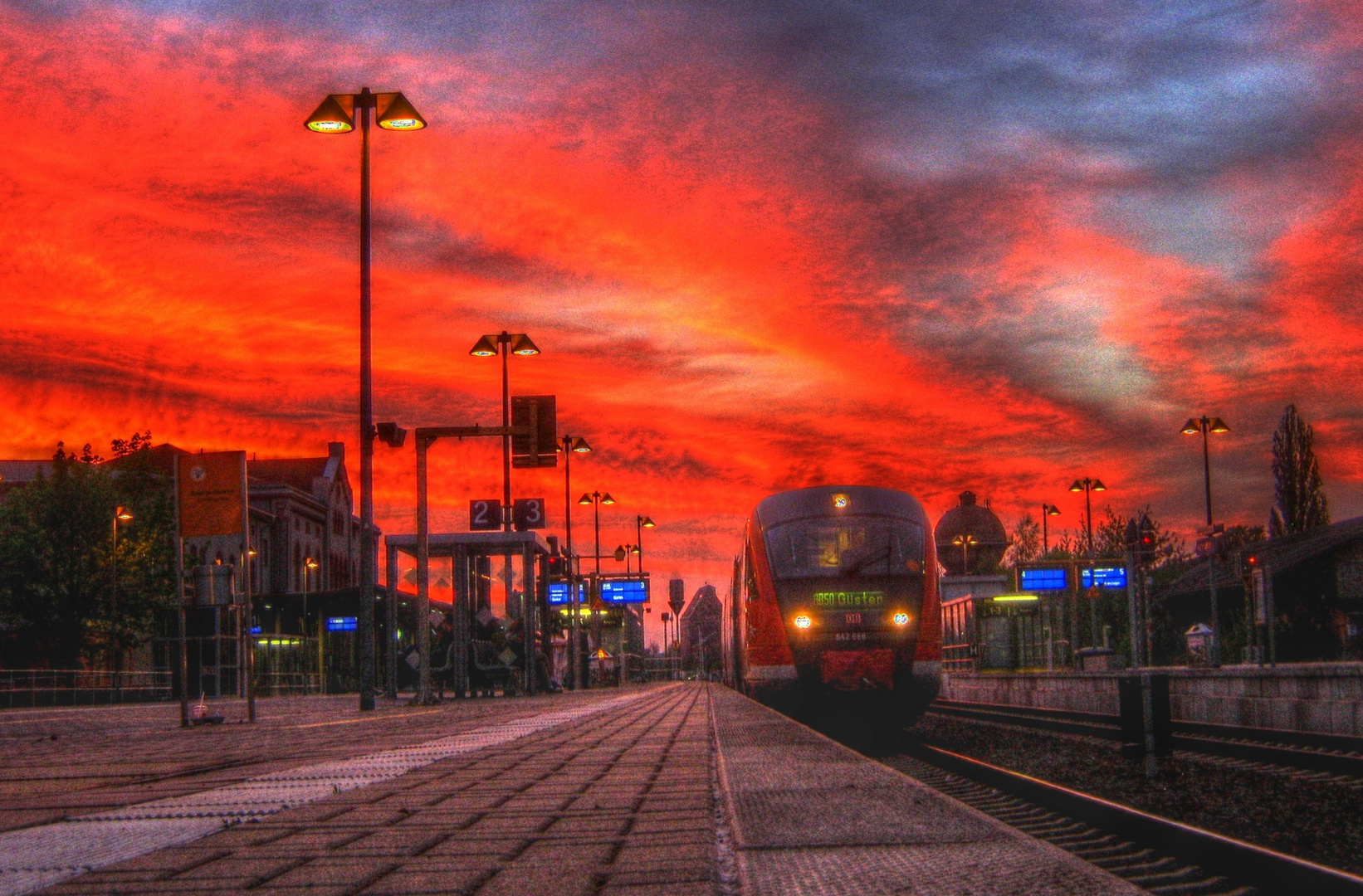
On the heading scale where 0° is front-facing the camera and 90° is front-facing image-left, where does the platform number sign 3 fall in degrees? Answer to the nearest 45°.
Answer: approximately 0°

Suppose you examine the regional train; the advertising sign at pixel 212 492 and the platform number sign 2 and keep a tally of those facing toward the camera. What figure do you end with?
3

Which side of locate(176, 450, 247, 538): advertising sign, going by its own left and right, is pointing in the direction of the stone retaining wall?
left

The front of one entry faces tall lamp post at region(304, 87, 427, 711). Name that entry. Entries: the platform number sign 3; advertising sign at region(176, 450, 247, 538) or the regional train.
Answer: the platform number sign 3

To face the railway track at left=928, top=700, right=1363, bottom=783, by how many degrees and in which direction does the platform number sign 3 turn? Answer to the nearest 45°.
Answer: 0° — it already faces it

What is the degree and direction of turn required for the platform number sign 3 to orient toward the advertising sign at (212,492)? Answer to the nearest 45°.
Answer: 0° — it already faces it

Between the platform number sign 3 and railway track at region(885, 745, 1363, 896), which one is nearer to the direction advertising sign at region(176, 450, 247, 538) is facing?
the railway track

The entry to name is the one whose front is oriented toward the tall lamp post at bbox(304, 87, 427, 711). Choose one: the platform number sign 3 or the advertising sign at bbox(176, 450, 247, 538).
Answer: the platform number sign 3

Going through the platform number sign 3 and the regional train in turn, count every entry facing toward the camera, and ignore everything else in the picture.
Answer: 2
